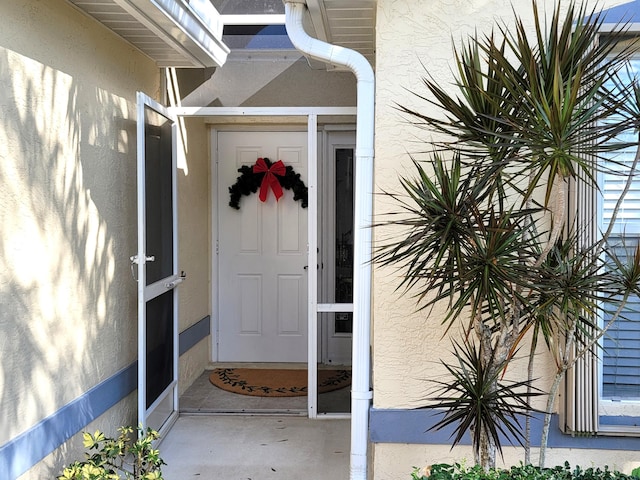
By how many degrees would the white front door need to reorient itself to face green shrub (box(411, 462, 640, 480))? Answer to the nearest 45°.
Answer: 0° — it already faces it

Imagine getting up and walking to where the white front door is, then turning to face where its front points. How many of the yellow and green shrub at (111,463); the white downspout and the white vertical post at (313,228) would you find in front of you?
3

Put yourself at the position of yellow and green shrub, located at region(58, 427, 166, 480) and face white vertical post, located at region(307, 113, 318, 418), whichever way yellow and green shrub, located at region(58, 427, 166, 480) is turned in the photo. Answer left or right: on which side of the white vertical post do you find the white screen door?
left

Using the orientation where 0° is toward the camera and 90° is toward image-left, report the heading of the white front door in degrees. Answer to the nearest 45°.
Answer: approximately 0°

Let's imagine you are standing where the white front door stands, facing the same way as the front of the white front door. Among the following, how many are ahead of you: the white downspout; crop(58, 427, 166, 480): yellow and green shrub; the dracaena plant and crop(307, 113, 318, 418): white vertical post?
4

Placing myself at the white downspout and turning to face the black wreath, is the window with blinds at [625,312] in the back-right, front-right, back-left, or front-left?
back-right

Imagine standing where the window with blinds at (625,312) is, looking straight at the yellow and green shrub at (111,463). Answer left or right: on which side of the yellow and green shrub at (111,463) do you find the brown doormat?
right
